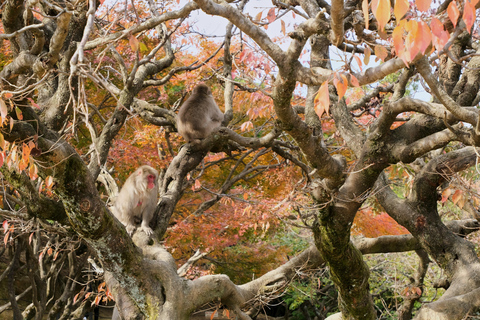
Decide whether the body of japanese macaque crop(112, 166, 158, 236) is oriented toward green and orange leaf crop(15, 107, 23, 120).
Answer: no

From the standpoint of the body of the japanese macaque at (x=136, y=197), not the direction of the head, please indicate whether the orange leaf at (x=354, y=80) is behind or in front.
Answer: in front

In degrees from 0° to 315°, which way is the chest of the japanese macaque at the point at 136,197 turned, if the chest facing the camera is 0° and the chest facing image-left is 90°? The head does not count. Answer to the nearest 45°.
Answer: approximately 315°

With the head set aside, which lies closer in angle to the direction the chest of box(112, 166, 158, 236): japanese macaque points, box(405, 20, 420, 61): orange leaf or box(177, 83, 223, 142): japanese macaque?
the orange leaf

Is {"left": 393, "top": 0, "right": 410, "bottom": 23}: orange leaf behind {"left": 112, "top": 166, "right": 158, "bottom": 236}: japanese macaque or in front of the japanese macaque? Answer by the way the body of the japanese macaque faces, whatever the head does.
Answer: in front

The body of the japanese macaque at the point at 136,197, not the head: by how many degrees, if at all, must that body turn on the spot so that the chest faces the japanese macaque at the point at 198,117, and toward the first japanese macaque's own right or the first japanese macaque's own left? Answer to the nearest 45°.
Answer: approximately 90° to the first japanese macaque's own left
